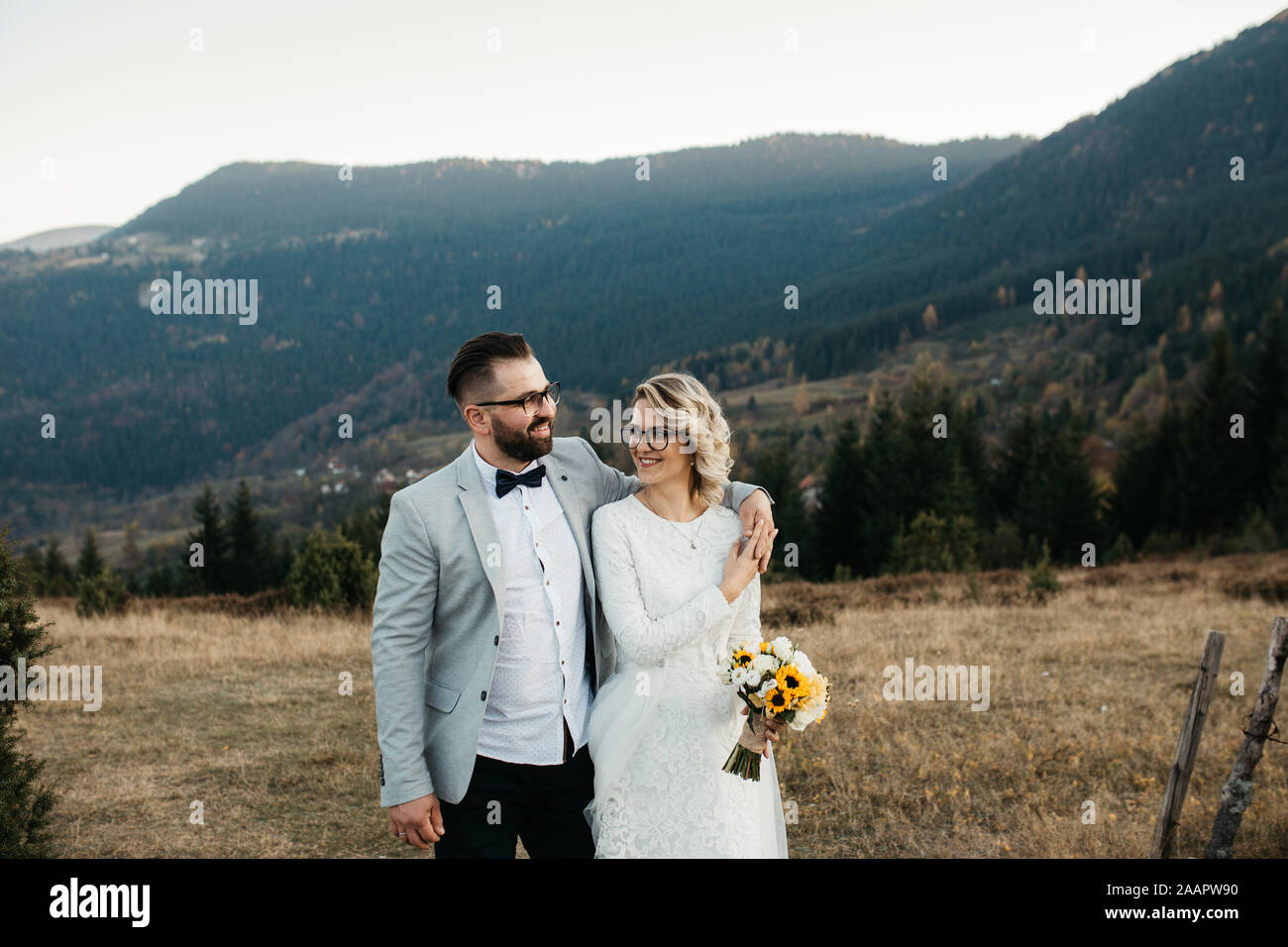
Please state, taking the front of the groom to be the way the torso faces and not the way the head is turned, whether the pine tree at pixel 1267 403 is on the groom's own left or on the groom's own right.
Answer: on the groom's own left

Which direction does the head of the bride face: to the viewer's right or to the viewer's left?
to the viewer's left

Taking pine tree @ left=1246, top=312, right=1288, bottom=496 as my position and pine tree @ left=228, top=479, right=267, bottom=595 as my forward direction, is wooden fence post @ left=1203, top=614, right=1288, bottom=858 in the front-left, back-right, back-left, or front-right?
front-left

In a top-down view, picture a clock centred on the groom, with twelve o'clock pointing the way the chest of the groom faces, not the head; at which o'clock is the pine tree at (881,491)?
The pine tree is roughly at 8 o'clock from the groom.

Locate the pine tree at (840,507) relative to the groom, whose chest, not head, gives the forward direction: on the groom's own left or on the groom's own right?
on the groom's own left

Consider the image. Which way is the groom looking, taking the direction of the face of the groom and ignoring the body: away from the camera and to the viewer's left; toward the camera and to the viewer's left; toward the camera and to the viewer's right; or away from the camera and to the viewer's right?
toward the camera and to the viewer's right

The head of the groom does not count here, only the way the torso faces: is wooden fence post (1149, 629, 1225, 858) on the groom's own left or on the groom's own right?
on the groom's own left

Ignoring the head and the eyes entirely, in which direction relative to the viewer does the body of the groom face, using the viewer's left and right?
facing the viewer and to the right of the viewer
